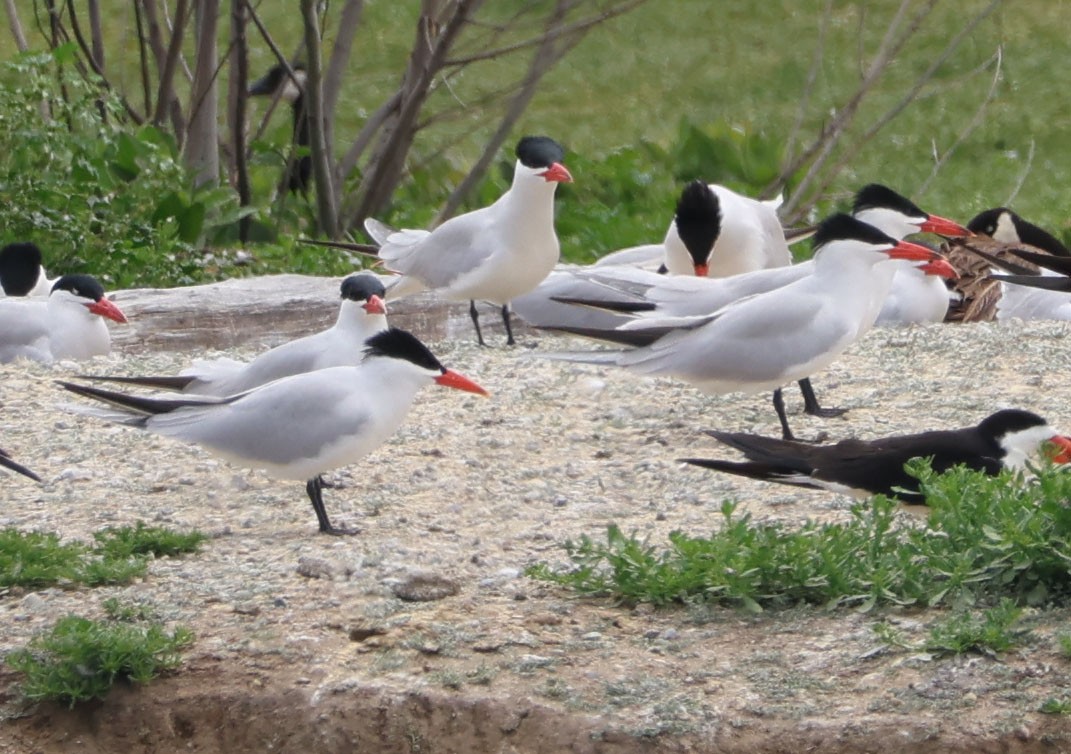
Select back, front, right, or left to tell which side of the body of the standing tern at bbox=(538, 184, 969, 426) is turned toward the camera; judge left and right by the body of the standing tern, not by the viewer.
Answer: right

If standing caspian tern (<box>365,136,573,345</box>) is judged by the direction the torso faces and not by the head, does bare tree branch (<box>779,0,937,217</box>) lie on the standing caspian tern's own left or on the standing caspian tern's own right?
on the standing caspian tern's own left

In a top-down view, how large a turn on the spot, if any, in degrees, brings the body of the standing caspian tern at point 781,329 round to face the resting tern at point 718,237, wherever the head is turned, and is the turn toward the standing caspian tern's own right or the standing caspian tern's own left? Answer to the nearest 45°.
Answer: approximately 90° to the standing caspian tern's own left

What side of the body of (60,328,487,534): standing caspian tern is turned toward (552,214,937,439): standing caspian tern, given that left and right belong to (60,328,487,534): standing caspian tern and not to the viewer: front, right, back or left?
front

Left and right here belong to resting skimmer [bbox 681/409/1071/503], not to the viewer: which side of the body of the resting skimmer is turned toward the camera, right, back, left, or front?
right

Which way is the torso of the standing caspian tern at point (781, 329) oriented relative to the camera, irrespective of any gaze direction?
to the viewer's right

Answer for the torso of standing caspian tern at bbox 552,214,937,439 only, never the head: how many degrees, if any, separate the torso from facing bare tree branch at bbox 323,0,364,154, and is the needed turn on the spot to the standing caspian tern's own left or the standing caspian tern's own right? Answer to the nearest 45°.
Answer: approximately 135° to the standing caspian tern's own left

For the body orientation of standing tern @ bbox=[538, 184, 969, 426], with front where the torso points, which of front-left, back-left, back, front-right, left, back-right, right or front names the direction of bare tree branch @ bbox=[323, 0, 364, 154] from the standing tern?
back-left

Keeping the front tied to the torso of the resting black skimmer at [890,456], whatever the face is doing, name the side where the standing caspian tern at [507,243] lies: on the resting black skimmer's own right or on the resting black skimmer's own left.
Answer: on the resting black skimmer's own left

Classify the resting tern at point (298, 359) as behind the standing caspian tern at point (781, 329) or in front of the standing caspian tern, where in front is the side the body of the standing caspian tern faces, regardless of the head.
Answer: behind

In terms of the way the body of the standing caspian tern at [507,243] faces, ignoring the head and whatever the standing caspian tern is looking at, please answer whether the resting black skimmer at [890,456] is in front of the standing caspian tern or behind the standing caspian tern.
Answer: in front

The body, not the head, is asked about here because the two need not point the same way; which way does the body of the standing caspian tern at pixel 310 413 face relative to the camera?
to the viewer's right

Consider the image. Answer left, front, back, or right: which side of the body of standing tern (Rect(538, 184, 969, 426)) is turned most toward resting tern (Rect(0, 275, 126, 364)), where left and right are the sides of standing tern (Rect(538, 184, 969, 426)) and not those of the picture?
back
